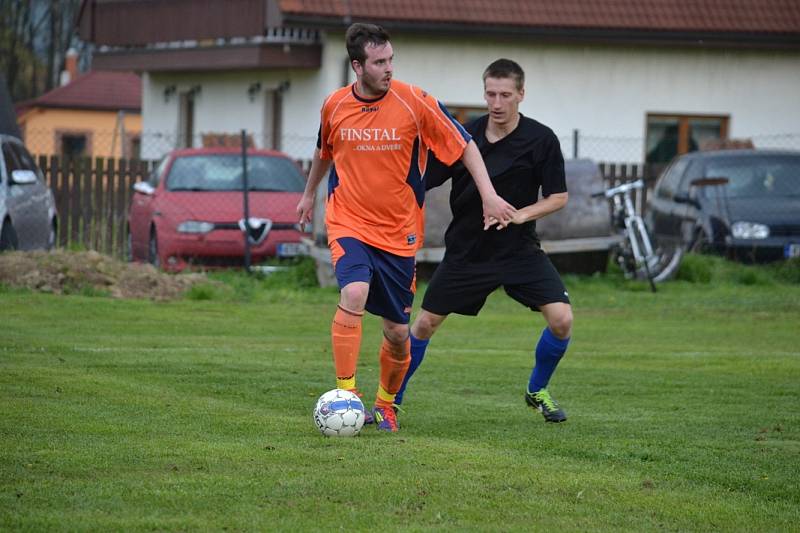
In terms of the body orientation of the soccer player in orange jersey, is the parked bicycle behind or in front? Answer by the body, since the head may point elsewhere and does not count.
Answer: behind

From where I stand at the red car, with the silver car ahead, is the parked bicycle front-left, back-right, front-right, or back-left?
back-left

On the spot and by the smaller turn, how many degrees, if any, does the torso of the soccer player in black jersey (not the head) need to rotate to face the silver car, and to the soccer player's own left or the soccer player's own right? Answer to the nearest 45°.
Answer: approximately 135° to the soccer player's own right

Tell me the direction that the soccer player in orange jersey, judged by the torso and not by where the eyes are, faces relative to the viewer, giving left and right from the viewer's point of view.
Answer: facing the viewer

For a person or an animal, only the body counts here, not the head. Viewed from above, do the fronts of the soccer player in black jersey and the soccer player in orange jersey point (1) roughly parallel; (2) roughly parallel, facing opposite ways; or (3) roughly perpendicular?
roughly parallel

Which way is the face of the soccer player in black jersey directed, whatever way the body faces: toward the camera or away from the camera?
toward the camera

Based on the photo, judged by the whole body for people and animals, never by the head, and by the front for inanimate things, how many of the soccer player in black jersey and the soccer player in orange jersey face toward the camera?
2

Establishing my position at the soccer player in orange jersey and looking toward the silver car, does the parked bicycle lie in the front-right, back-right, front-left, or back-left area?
front-right

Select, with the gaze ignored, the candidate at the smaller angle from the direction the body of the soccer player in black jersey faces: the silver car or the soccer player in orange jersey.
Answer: the soccer player in orange jersey

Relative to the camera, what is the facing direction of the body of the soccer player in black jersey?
toward the camera

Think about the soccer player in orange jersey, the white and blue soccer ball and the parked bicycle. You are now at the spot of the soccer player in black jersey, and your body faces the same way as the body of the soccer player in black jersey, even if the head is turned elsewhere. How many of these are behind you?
1
